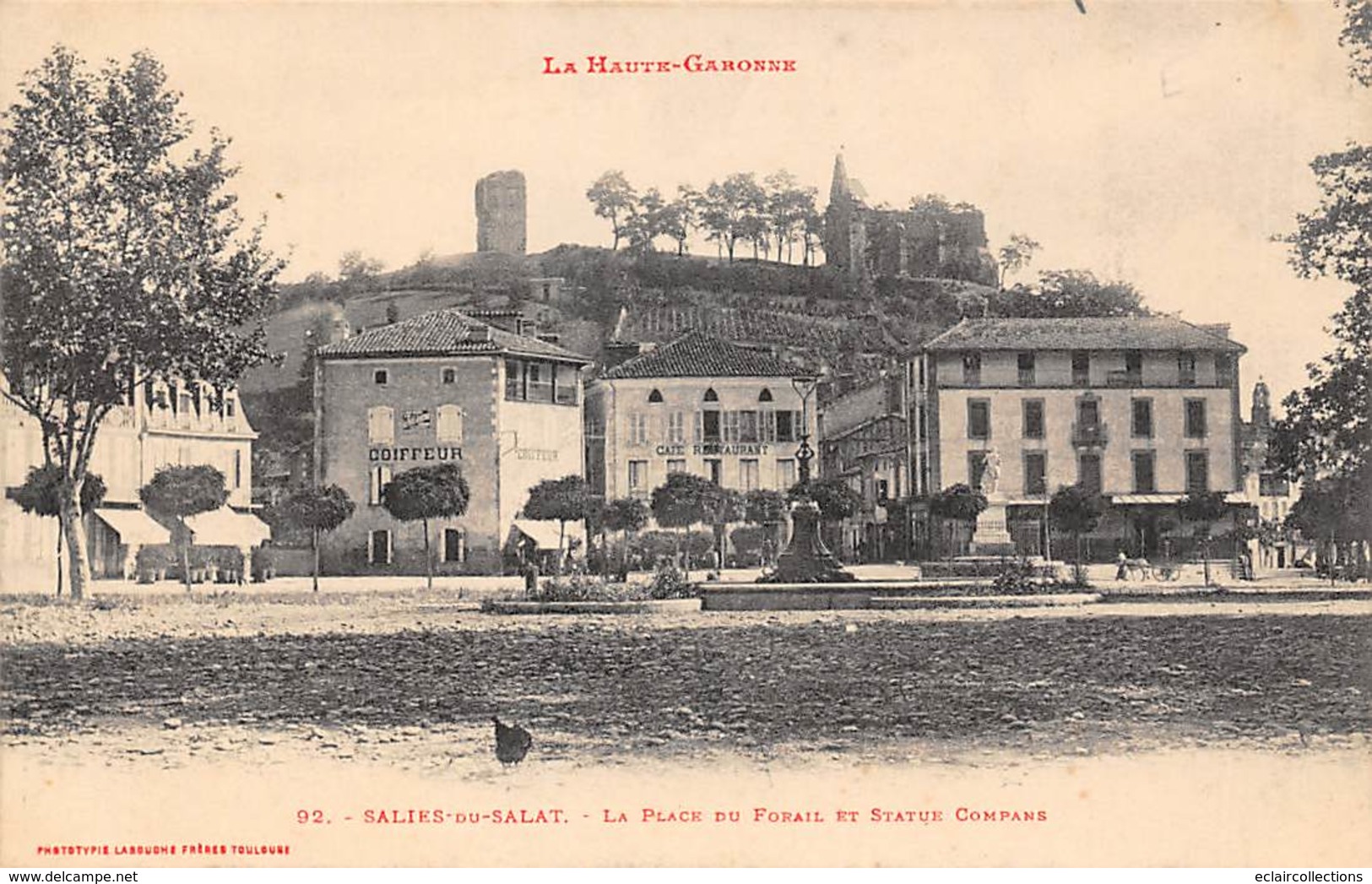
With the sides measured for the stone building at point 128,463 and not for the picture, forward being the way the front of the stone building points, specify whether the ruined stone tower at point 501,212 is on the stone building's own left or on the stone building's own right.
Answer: on the stone building's own left

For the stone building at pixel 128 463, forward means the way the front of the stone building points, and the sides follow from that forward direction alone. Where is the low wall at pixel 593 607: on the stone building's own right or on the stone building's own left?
on the stone building's own left

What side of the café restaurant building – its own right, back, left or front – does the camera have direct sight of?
front

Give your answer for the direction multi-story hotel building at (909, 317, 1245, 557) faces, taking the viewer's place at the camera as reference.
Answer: facing the viewer

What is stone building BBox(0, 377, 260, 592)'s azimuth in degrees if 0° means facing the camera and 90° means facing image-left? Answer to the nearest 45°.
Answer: approximately 0°

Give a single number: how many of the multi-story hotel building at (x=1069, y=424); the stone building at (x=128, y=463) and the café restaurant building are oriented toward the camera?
3
